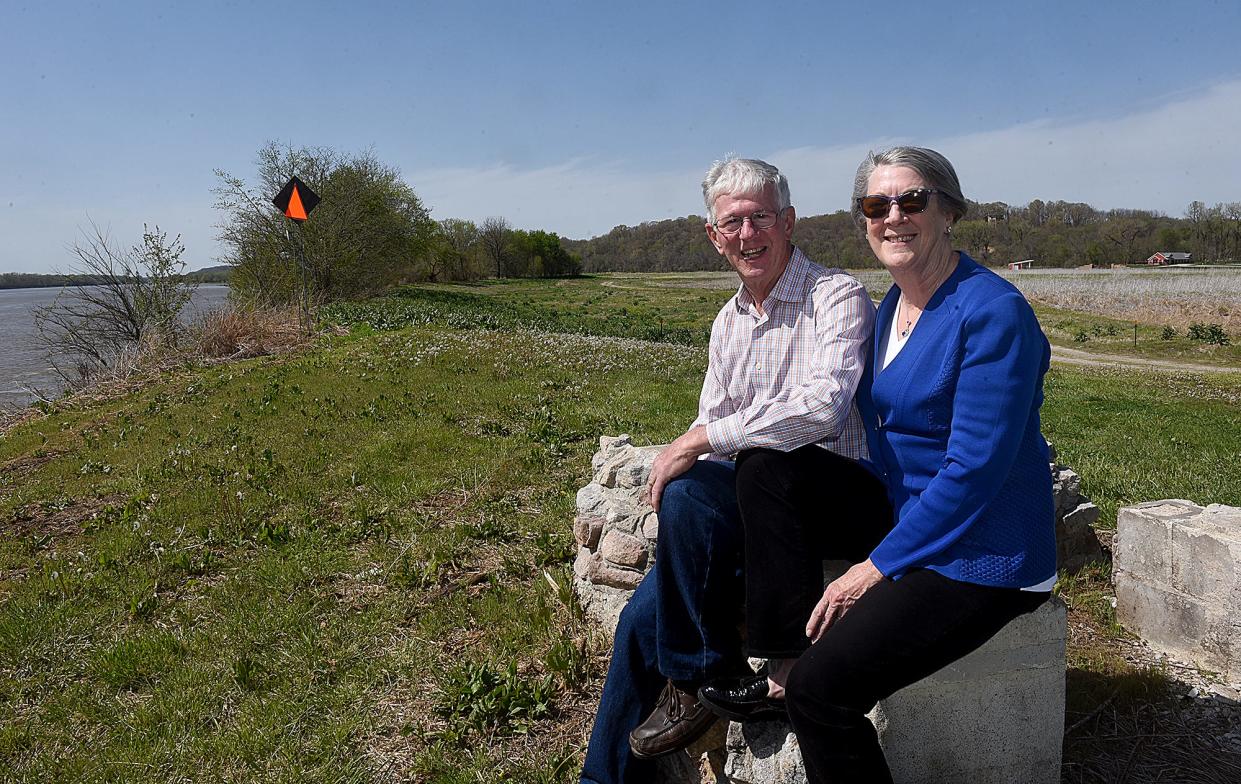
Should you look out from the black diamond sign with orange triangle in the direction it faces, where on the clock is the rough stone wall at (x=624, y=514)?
The rough stone wall is roughly at 12 o'clock from the black diamond sign with orange triangle.

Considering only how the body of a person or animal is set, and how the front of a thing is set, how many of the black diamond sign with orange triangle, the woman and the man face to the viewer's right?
0

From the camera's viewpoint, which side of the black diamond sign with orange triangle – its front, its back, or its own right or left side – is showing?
front

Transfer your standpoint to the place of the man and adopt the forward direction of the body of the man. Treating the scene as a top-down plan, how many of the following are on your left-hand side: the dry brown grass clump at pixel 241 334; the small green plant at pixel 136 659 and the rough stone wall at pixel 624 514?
0

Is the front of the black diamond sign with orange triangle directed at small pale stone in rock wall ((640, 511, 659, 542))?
yes

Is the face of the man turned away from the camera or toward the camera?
toward the camera

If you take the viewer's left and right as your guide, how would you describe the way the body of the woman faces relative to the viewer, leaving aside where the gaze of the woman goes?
facing the viewer and to the left of the viewer

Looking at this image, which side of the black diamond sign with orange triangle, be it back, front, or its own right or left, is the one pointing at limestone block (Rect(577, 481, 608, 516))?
front

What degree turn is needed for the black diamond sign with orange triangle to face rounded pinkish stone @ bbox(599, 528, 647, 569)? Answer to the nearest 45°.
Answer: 0° — it already faces it

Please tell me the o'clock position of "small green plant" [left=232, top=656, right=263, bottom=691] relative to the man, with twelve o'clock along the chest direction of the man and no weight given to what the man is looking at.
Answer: The small green plant is roughly at 2 o'clock from the man.

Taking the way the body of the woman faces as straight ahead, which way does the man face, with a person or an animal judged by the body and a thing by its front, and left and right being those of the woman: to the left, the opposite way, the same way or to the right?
the same way

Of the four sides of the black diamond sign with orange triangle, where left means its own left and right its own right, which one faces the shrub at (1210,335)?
left

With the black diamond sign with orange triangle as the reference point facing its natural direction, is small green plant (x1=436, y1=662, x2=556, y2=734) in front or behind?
in front
